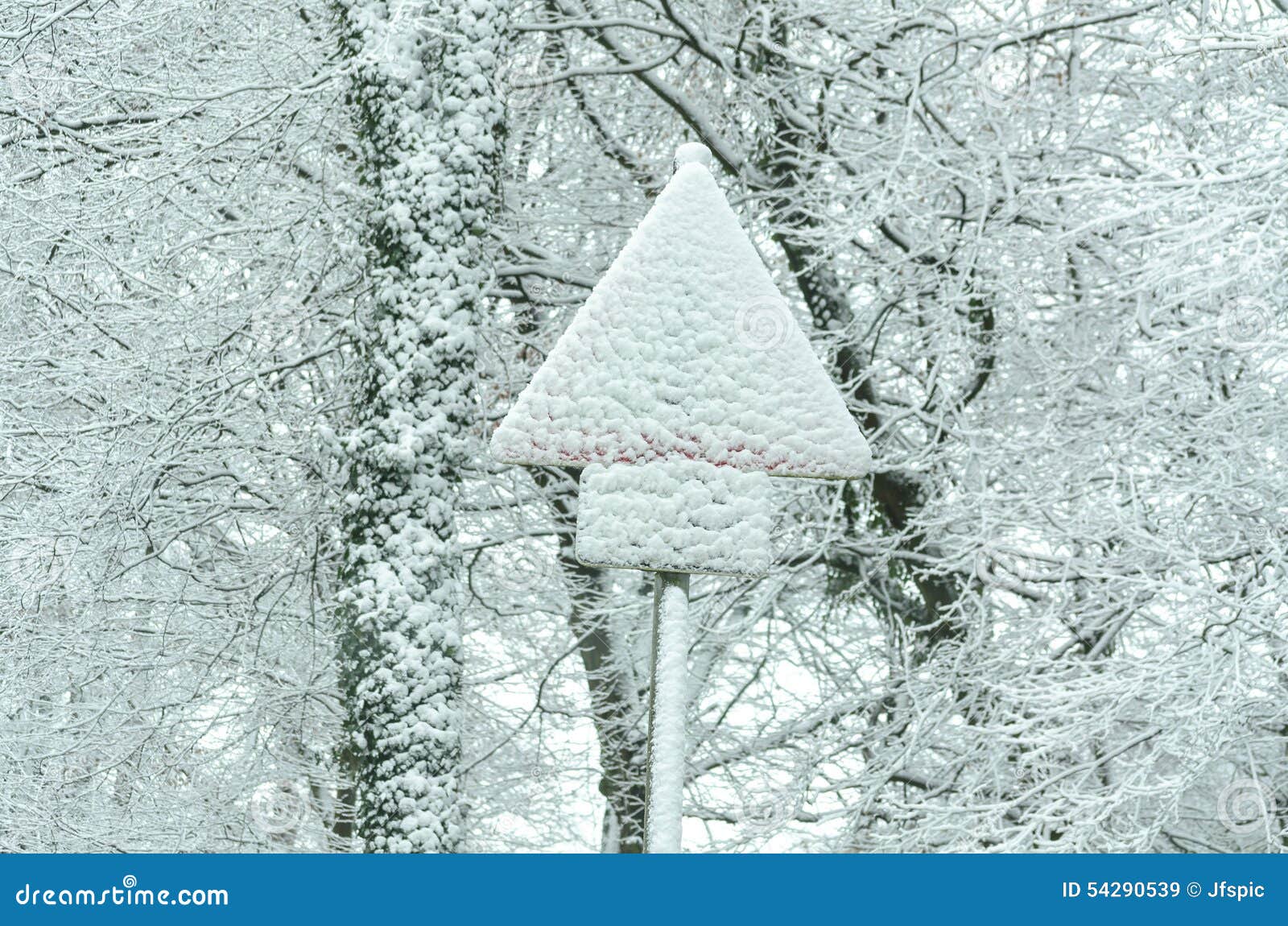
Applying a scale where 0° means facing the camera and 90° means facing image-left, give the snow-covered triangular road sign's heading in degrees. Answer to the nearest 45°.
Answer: approximately 0°

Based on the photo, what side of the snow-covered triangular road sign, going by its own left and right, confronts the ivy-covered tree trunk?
back
